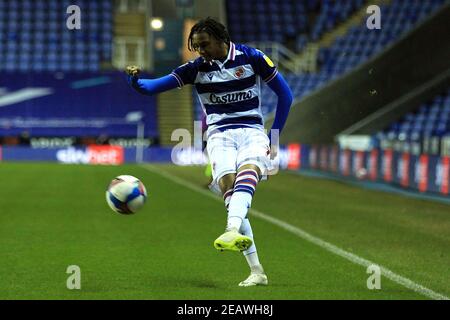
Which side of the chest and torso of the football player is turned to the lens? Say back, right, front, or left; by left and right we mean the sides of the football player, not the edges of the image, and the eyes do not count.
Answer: front

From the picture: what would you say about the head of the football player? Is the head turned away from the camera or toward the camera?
toward the camera

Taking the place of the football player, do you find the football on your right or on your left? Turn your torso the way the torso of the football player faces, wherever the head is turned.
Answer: on your right
